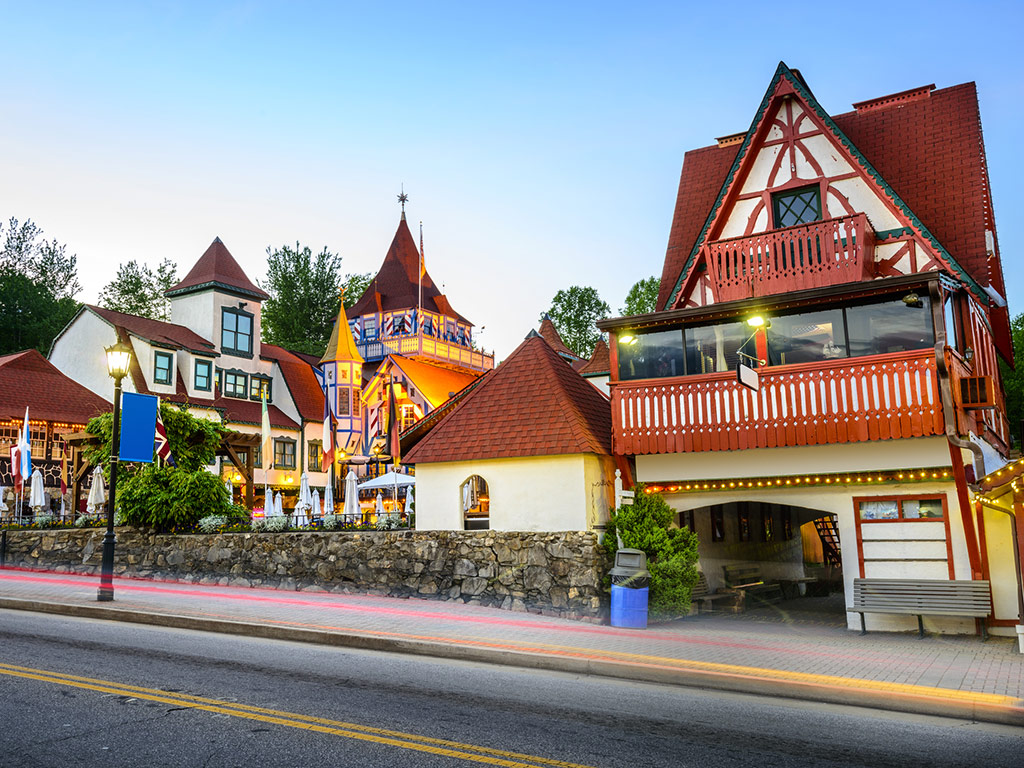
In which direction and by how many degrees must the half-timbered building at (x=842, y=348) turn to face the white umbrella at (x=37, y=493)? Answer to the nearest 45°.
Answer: approximately 90° to its right

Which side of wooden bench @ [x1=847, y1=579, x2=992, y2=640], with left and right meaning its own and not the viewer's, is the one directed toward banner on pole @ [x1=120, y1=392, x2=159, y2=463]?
right

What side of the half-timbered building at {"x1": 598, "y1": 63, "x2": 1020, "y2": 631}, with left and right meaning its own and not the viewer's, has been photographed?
front

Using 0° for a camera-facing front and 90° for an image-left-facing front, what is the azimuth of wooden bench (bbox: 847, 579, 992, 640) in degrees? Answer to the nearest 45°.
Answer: approximately 0°

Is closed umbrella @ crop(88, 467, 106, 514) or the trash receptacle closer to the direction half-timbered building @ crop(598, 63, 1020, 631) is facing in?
the trash receptacle

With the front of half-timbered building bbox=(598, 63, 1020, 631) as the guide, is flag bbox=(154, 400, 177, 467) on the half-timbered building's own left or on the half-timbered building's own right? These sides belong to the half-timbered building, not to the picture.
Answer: on the half-timbered building's own right

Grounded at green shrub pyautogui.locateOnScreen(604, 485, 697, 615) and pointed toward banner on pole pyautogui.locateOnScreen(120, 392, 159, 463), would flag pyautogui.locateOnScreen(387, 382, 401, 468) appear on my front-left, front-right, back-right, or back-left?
front-right

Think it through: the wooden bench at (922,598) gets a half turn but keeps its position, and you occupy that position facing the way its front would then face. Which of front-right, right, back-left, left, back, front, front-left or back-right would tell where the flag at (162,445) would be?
left

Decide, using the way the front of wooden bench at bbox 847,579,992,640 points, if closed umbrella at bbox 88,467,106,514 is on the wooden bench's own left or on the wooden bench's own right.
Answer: on the wooden bench's own right

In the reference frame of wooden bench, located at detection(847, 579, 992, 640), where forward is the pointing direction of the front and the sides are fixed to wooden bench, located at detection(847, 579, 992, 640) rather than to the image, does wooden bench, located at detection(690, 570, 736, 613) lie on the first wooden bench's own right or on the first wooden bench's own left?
on the first wooden bench's own right

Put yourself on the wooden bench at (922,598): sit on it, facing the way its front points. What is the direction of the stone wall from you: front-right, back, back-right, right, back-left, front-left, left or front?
right

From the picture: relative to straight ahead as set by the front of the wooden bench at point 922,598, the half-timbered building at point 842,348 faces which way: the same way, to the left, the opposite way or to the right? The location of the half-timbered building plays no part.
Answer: the same way

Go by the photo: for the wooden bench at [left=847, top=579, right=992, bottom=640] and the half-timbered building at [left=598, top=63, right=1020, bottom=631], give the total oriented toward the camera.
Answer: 2

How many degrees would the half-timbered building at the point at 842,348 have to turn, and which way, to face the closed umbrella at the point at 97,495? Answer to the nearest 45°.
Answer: approximately 90° to its right
